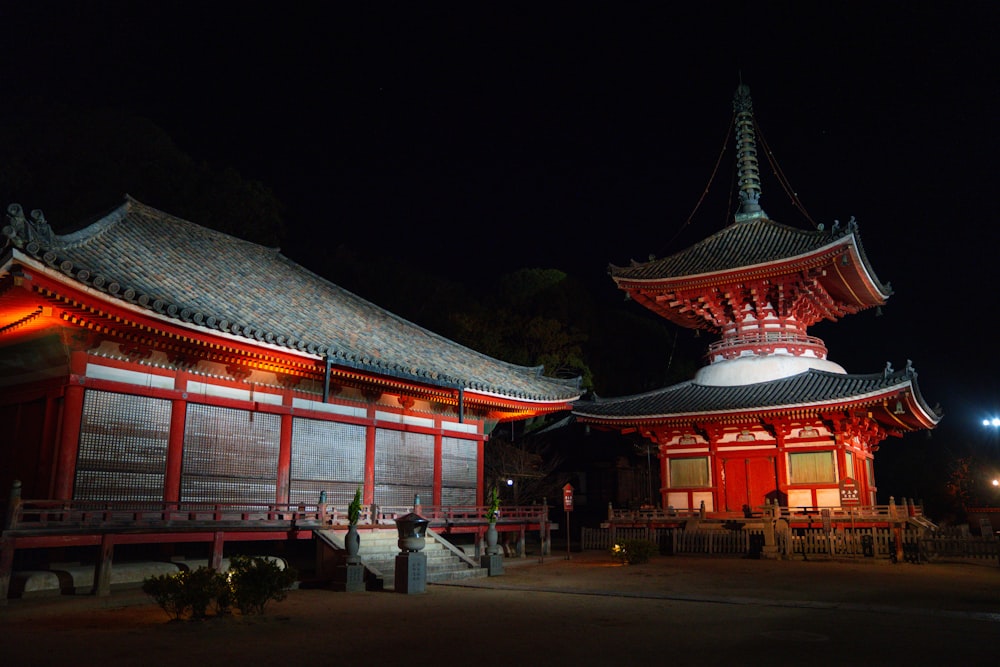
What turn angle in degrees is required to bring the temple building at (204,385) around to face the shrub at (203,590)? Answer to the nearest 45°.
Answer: approximately 45° to its right

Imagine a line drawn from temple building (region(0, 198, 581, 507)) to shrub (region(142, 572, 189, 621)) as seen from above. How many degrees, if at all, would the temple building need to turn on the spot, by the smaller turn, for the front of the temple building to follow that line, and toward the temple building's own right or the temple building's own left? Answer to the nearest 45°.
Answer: approximately 45° to the temple building's own right

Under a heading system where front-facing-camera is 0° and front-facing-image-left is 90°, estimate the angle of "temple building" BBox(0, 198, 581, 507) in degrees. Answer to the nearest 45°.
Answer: approximately 315°

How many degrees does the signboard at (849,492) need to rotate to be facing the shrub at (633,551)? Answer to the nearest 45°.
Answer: approximately 45° to its right

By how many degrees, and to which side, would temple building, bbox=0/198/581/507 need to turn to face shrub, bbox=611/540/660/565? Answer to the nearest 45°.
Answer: approximately 45° to its left

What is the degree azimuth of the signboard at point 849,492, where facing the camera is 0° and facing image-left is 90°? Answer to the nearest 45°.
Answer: approximately 0°

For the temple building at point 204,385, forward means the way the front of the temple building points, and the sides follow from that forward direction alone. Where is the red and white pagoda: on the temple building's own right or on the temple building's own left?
on the temple building's own left

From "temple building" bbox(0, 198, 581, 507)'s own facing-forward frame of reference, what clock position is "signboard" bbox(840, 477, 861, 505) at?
The signboard is roughly at 10 o'clock from the temple building.
